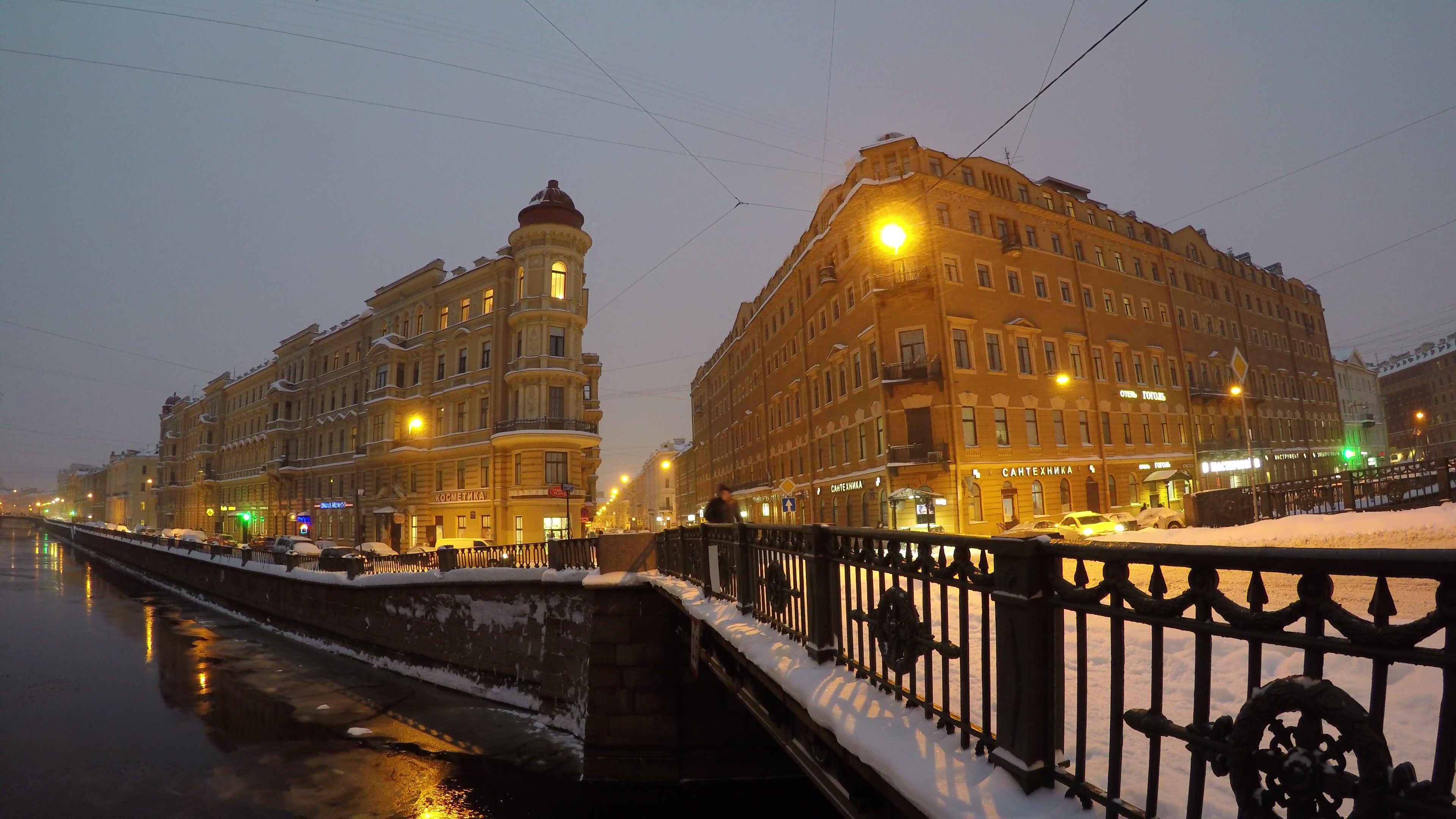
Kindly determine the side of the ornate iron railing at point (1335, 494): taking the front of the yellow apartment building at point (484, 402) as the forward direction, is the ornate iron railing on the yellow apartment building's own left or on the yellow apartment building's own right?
on the yellow apartment building's own left

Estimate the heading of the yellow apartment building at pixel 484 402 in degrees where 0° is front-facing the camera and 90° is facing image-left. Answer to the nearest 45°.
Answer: approximately 45°

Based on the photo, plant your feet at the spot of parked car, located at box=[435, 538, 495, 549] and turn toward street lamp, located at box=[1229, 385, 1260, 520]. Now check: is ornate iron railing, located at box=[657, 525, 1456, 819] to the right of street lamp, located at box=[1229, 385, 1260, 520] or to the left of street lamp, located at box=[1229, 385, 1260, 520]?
right

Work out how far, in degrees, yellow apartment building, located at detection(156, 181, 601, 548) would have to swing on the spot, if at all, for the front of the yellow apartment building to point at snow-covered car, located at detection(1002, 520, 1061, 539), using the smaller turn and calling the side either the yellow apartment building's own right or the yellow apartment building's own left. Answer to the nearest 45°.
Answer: approximately 90° to the yellow apartment building's own left

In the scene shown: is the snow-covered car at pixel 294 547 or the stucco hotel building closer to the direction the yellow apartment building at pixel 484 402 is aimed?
the snow-covered car

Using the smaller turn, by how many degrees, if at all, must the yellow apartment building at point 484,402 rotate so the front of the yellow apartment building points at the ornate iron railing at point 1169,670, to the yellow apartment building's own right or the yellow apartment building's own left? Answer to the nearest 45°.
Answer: approximately 45° to the yellow apartment building's own left

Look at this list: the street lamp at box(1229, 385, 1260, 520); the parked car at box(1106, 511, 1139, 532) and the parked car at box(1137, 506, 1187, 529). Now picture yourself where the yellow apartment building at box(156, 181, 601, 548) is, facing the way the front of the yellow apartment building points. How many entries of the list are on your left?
3

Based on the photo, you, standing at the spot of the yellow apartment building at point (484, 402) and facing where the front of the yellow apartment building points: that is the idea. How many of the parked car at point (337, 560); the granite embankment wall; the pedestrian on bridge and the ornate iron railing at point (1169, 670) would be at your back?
0

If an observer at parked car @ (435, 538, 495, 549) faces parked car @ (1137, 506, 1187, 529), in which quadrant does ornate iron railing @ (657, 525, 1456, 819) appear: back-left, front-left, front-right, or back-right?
front-right

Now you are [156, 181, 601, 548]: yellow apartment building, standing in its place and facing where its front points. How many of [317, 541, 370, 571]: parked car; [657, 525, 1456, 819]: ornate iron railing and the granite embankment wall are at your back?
0

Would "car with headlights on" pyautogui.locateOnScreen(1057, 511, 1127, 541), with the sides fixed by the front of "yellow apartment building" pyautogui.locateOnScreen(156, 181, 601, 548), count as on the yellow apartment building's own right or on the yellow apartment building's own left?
on the yellow apartment building's own left

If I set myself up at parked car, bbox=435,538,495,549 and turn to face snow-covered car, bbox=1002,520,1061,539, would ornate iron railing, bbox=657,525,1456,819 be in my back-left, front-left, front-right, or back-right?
front-right

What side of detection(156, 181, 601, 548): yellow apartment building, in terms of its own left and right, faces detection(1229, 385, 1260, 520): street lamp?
left

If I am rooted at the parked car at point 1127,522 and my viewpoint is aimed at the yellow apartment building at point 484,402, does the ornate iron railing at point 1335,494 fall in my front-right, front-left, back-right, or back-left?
back-left

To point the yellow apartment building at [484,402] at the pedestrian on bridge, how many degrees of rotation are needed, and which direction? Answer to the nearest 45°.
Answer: approximately 45° to its left
